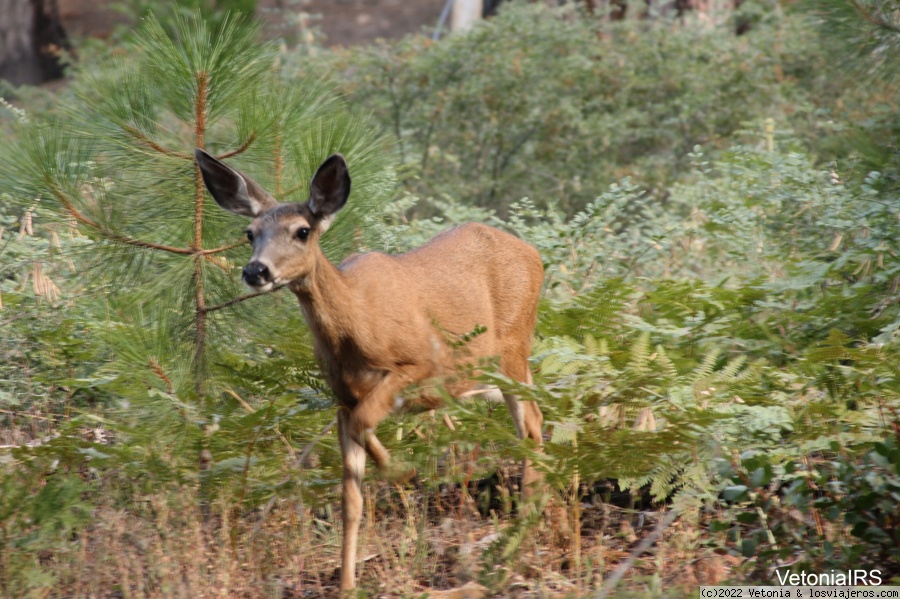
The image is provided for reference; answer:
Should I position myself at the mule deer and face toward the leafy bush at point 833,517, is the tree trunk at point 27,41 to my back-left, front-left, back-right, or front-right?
back-left

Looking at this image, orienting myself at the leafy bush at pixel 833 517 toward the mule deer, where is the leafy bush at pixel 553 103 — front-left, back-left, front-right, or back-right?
front-right

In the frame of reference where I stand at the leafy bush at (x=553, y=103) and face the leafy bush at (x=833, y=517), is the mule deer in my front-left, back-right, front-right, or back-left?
front-right

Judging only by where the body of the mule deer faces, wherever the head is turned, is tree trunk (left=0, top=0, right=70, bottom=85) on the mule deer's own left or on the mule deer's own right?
on the mule deer's own right

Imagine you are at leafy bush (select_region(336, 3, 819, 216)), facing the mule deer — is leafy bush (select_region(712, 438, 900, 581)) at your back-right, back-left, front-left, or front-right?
front-left

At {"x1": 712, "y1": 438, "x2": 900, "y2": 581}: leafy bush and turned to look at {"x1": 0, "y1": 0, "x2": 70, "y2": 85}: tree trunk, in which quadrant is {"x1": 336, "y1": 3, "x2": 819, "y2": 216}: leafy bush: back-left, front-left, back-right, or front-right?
front-right

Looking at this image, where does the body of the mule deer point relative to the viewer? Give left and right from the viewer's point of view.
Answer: facing the viewer and to the left of the viewer

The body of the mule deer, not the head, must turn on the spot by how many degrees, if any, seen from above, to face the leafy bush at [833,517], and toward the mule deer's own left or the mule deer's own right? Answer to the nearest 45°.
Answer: approximately 135° to the mule deer's own left

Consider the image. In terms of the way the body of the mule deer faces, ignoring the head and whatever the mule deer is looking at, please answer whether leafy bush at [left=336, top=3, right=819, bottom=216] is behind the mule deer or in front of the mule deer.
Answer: behind

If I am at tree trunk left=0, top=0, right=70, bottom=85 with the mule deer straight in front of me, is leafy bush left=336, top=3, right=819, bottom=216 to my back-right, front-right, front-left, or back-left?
front-left
